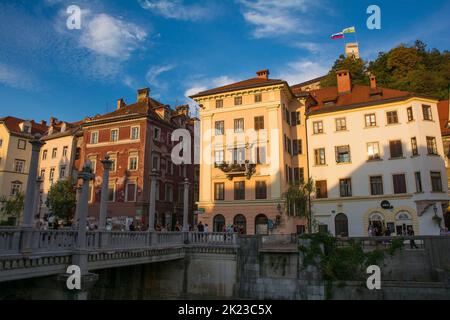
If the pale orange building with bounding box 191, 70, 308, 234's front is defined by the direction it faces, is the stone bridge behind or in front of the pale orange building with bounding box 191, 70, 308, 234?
in front

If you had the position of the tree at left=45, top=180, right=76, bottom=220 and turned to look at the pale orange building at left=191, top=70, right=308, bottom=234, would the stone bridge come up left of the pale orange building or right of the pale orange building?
right

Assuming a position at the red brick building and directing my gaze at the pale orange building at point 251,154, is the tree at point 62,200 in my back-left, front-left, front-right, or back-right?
back-right

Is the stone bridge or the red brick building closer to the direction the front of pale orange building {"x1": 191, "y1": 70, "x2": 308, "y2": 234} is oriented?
the stone bridge

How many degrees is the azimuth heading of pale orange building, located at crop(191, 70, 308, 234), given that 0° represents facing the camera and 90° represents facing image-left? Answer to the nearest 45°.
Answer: approximately 0°

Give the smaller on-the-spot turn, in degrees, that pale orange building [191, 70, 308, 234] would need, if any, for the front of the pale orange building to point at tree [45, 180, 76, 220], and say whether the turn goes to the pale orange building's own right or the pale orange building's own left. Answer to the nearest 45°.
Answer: approximately 90° to the pale orange building's own right

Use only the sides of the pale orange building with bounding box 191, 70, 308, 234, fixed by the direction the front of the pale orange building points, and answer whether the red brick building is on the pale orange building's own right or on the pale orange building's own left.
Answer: on the pale orange building's own right

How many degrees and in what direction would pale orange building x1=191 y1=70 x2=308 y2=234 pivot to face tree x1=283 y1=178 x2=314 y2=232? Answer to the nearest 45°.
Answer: approximately 45° to its left
